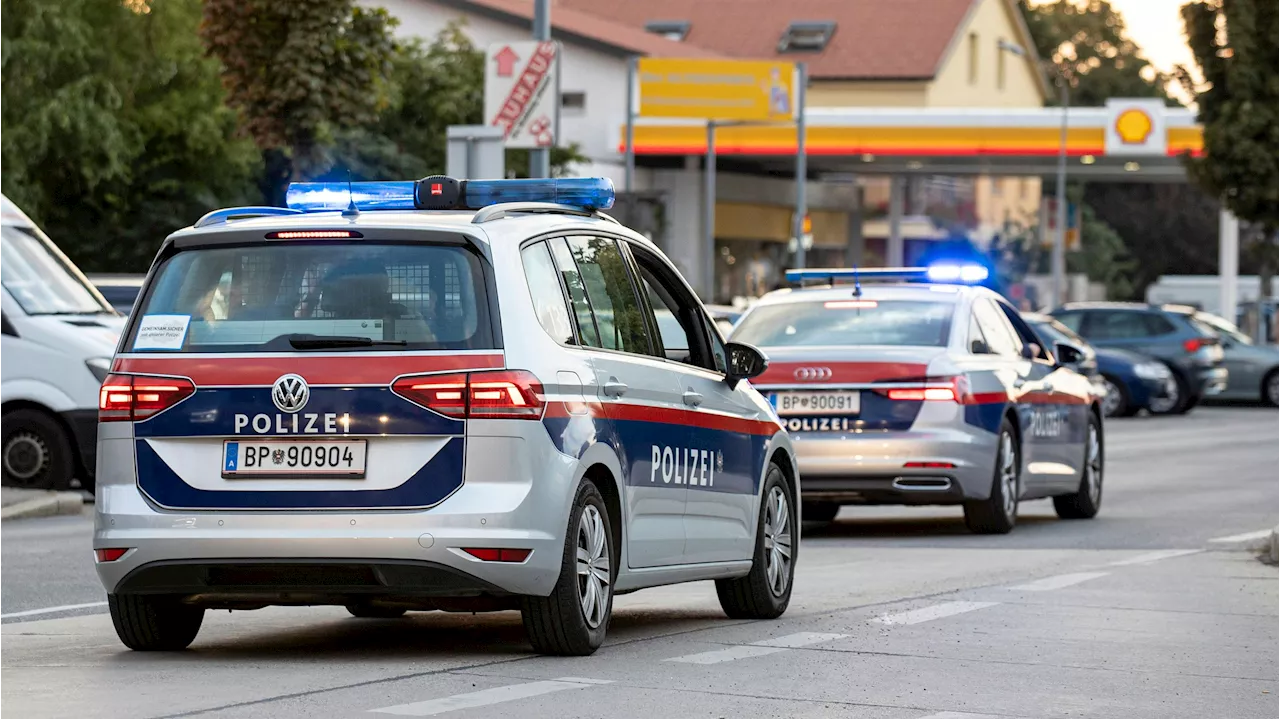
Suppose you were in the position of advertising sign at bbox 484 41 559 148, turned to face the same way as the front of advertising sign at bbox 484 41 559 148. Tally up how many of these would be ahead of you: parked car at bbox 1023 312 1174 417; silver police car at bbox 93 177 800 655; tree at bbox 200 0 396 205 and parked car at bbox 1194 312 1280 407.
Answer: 1

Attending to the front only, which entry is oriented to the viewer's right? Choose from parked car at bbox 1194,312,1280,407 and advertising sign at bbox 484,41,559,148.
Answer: the parked car

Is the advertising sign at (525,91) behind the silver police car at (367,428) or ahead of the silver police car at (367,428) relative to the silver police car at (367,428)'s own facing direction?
ahead

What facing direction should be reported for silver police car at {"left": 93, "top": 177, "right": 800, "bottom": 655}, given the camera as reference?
facing away from the viewer and to the right of the viewer

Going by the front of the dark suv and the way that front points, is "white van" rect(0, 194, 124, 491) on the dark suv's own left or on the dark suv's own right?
on the dark suv's own left

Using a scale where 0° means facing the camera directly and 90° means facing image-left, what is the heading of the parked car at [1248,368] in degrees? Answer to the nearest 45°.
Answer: approximately 270°

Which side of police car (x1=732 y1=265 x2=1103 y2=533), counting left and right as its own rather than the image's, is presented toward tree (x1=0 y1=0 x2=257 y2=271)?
left

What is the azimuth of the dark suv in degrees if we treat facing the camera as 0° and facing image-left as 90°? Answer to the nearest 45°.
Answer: approximately 135°

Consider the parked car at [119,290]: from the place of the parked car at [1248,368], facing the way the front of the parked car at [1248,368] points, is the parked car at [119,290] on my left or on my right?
on my right

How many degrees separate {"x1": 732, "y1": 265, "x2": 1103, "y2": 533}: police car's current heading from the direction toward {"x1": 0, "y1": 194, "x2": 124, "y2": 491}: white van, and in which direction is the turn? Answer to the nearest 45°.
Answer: approximately 135° to its left

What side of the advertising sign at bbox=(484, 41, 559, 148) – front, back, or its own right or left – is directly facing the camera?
front

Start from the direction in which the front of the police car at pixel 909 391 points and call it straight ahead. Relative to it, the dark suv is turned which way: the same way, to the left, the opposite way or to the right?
to the left

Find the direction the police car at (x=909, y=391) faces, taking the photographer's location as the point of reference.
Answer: facing away from the viewer and to the right of the viewer

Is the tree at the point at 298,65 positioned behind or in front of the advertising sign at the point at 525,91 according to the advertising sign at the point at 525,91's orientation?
behind
